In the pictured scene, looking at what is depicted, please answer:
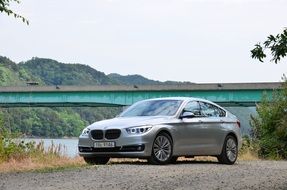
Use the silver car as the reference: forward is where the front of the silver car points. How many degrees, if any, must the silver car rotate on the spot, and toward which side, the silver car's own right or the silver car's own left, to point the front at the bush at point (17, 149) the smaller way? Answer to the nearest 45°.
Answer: approximately 45° to the silver car's own right

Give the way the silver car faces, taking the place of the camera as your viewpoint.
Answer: facing the viewer and to the left of the viewer

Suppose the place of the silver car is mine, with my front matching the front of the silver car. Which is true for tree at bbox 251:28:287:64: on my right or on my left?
on my left
